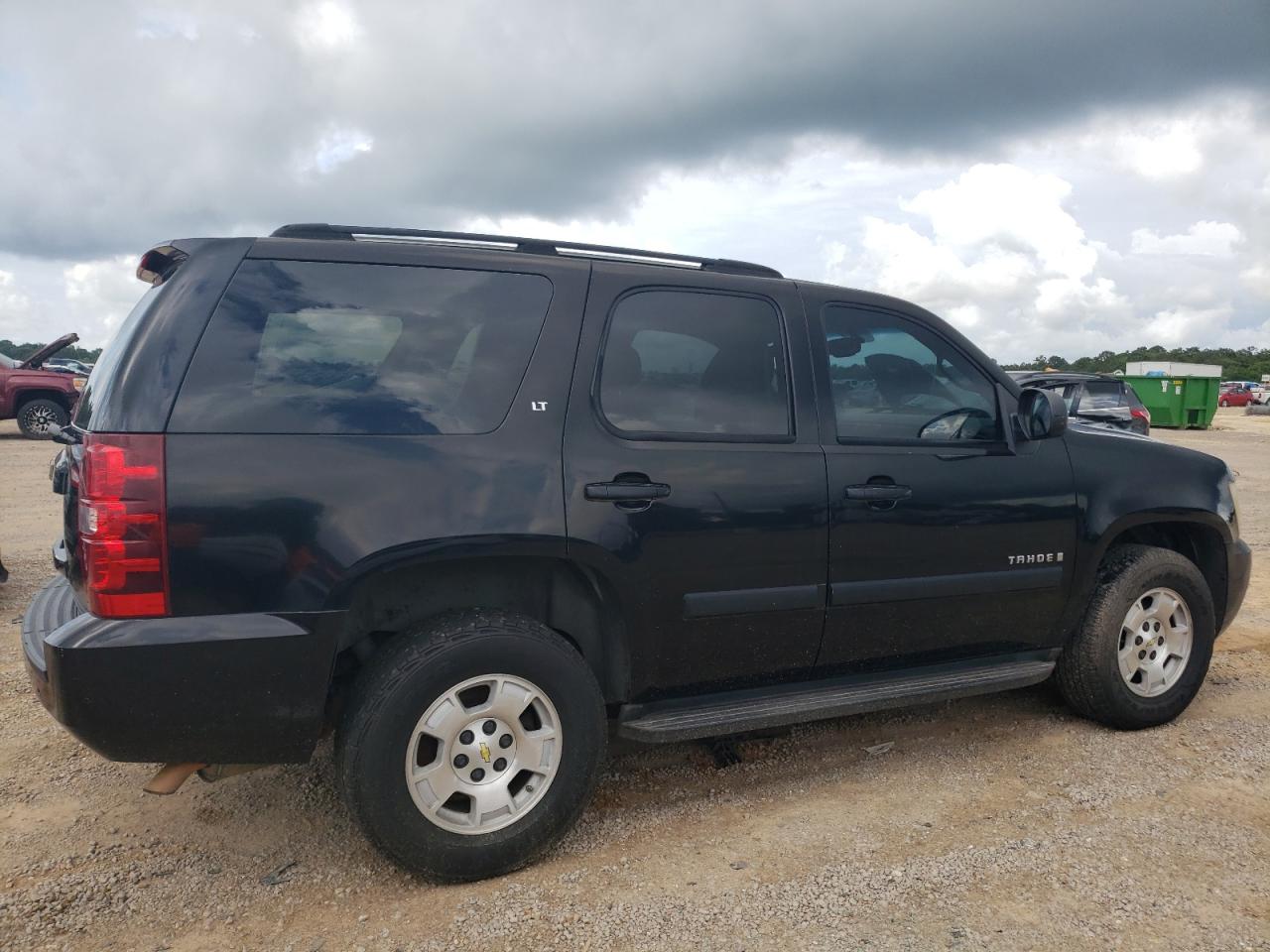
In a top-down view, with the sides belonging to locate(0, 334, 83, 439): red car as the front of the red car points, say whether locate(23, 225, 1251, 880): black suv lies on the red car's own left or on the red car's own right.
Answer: on the red car's own right

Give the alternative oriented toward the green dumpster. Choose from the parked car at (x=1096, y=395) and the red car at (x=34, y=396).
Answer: the red car

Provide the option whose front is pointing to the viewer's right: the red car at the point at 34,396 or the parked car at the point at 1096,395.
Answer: the red car

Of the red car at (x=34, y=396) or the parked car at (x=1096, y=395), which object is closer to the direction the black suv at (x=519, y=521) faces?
the parked car

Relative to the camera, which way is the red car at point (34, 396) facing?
to the viewer's right

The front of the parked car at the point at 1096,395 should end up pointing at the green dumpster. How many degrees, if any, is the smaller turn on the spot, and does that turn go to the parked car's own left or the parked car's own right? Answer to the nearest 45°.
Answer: approximately 90° to the parked car's own right

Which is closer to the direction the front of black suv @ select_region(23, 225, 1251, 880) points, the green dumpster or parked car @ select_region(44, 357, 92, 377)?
the green dumpster

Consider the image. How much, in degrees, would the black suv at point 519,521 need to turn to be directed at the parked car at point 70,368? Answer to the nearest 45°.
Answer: approximately 90° to its left

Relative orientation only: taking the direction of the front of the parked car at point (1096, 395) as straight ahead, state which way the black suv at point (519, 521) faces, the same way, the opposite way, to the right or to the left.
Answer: to the right

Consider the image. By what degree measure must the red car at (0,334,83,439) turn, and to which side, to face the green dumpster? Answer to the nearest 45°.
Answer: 0° — it already faces it

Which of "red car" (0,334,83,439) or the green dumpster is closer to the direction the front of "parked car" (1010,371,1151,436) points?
the red car

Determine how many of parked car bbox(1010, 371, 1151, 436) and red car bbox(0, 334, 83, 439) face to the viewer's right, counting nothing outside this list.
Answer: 1
